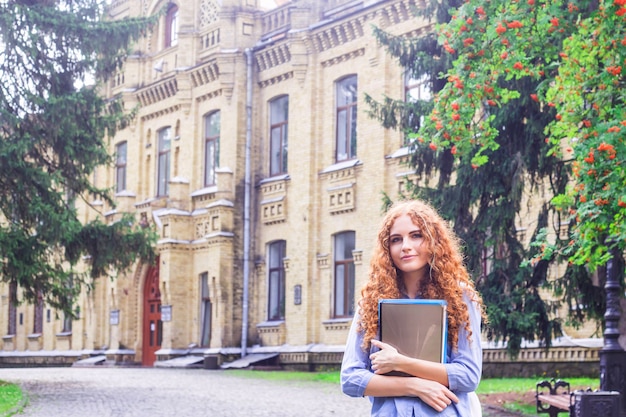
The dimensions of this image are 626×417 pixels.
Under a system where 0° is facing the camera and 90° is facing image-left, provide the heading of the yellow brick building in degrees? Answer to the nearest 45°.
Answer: approximately 45°

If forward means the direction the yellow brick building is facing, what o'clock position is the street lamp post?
The street lamp post is roughly at 10 o'clock from the yellow brick building.

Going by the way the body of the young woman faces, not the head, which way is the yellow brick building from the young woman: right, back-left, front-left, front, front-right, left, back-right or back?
back
